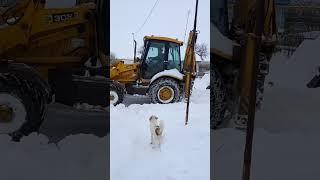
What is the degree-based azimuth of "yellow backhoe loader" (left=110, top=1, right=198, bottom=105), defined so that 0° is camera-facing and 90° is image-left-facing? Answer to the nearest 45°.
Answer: approximately 90°

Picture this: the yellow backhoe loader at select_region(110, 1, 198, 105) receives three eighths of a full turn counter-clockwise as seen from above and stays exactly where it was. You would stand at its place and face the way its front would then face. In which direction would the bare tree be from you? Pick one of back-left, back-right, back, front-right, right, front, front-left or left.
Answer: back-left
